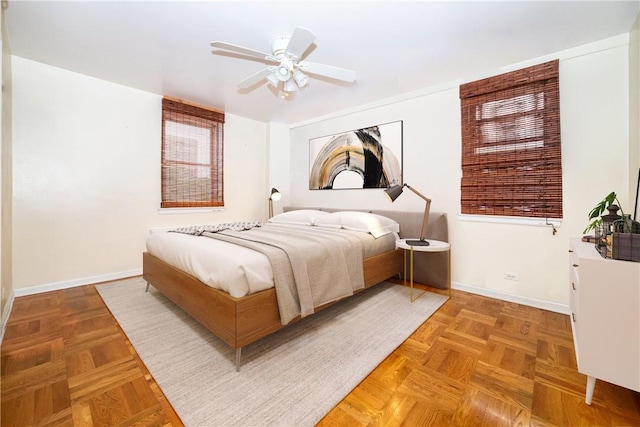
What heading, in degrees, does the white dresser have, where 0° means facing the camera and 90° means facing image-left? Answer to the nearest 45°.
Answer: approximately 90°

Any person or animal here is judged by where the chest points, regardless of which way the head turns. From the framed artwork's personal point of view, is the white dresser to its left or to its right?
on its left

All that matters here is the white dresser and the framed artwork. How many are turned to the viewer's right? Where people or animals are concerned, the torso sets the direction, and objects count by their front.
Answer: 0

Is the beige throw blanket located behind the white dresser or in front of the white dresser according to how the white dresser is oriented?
in front

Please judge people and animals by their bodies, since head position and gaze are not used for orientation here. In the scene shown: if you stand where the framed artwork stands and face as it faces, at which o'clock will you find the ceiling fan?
The ceiling fan is roughly at 11 o'clock from the framed artwork.

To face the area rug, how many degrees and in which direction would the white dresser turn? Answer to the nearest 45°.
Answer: approximately 45° to its left

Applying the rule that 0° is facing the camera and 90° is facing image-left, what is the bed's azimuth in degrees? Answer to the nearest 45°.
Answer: approximately 45°

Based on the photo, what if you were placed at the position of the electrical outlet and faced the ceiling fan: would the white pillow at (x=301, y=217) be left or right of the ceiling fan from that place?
right

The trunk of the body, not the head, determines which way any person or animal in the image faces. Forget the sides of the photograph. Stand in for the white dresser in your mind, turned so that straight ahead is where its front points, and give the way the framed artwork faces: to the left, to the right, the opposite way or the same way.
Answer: to the left

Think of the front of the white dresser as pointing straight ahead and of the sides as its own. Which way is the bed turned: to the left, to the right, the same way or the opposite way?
to the left

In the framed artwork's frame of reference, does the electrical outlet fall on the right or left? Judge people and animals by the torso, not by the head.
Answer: on its left
